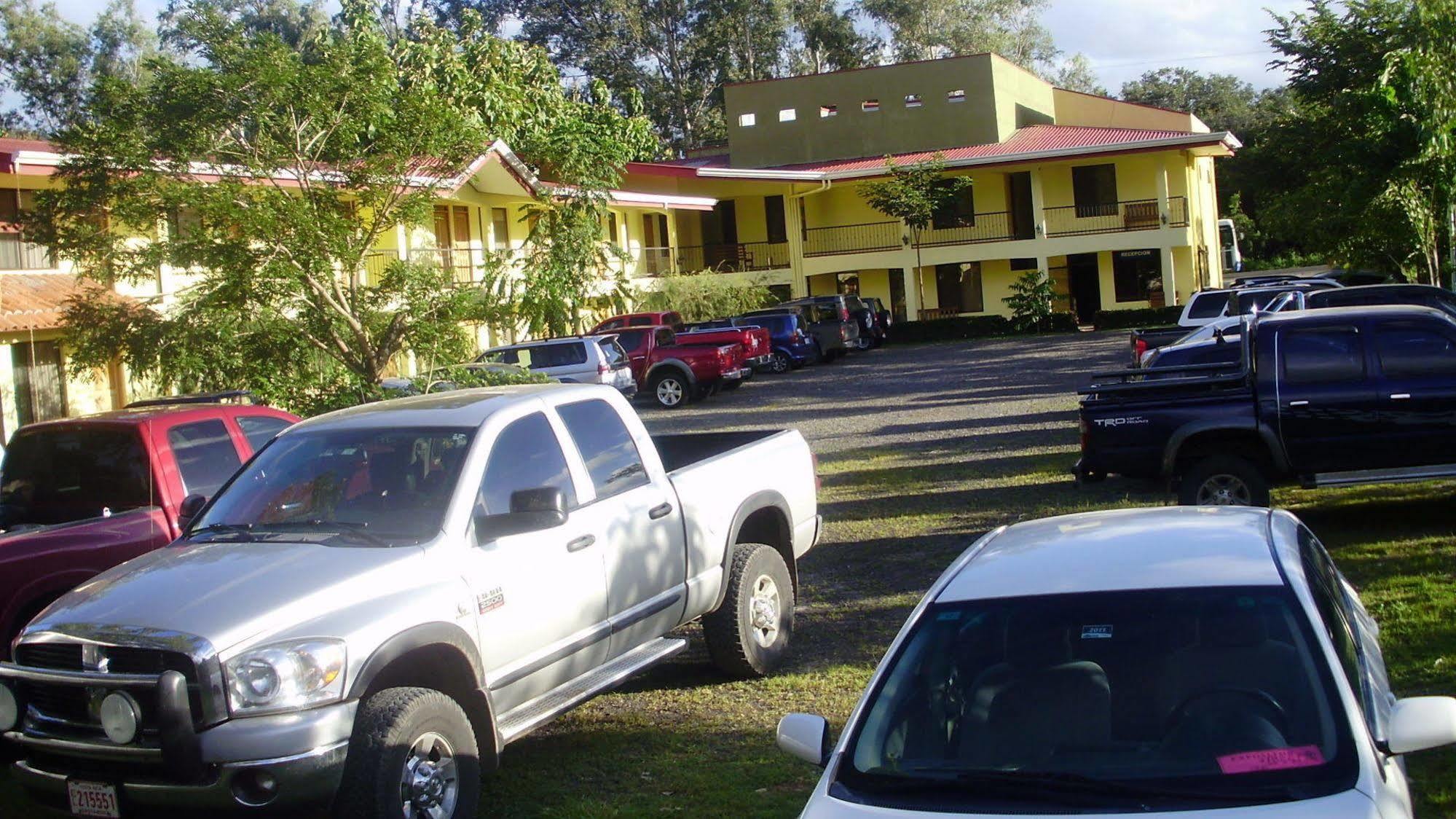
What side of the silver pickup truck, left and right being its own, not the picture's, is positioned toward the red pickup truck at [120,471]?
right

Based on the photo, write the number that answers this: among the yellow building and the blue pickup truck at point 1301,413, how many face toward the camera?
1

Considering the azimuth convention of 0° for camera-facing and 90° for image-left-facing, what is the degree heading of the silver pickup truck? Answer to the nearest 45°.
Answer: approximately 45°

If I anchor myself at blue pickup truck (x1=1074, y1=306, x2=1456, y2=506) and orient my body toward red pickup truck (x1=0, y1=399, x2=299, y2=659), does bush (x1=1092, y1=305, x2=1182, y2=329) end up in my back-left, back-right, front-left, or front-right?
back-right

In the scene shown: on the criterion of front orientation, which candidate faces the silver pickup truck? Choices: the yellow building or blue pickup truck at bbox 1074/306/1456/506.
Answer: the yellow building

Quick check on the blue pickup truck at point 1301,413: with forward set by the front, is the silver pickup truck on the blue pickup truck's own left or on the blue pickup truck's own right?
on the blue pickup truck's own right

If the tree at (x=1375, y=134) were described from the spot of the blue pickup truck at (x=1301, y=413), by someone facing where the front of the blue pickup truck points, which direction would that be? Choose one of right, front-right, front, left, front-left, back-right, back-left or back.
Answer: left

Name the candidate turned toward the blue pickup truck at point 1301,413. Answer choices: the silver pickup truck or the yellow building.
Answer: the yellow building

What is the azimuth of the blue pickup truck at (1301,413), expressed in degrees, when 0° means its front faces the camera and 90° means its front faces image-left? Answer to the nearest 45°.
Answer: approximately 270°
